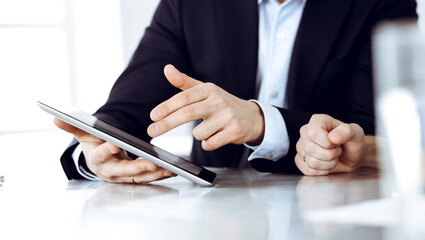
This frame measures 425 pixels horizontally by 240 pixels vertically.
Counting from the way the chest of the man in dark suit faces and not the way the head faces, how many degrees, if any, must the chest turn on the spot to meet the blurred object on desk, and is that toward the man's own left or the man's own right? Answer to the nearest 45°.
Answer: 0° — they already face it

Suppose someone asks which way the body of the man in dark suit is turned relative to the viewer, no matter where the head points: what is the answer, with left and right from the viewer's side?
facing the viewer
